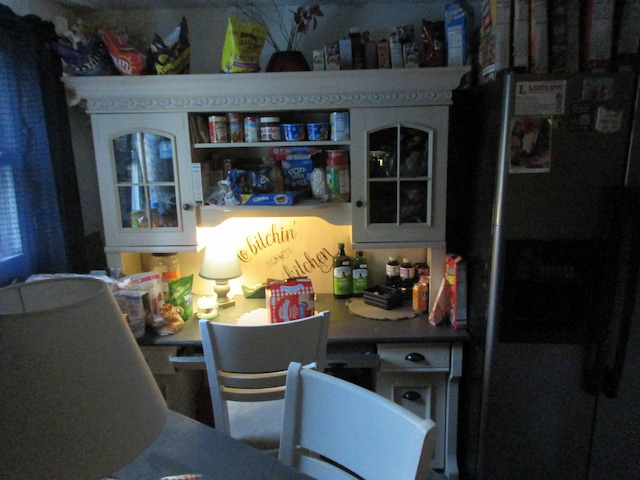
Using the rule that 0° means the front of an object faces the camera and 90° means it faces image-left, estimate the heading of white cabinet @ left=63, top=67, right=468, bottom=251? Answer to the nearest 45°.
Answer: approximately 0°

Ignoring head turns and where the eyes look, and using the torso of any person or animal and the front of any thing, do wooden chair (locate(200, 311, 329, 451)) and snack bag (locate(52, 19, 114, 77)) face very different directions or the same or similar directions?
very different directions

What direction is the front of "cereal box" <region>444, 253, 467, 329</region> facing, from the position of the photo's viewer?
facing to the left of the viewer

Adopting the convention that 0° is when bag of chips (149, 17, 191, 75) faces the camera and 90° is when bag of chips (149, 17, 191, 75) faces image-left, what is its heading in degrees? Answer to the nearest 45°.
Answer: approximately 0°

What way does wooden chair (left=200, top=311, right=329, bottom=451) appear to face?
away from the camera
